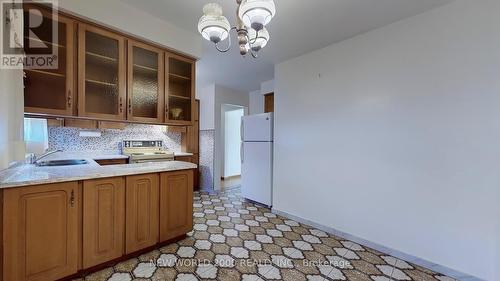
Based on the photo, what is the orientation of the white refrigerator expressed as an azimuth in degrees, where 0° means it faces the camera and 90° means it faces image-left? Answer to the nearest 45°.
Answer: approximately 45°
